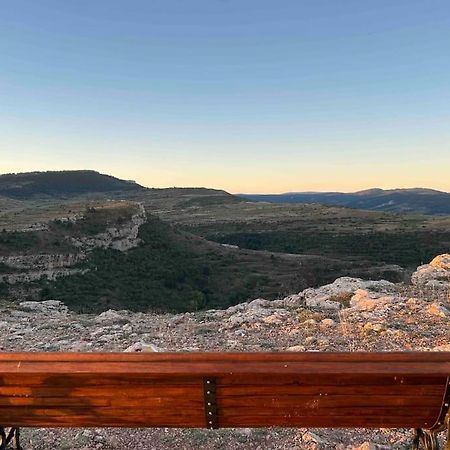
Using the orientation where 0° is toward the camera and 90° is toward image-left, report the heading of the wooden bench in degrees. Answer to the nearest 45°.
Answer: approximately 180°

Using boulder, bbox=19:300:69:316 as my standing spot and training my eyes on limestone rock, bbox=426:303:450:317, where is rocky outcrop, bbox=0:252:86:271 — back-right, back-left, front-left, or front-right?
back-left

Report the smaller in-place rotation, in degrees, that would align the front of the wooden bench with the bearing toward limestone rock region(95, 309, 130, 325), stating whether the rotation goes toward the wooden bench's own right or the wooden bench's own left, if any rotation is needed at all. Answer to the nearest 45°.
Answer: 0° — it already faces it

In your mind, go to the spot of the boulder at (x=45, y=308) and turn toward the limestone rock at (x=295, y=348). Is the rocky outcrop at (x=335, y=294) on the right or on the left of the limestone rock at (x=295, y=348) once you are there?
left

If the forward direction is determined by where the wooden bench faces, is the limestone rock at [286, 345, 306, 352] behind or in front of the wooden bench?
in front

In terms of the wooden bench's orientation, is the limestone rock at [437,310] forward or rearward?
forward

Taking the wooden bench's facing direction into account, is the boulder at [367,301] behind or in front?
in front
